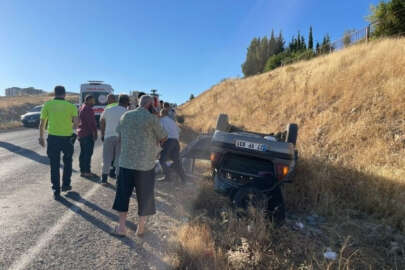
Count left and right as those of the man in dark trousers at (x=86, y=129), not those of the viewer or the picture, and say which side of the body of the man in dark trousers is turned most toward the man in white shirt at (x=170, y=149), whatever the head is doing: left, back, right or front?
front

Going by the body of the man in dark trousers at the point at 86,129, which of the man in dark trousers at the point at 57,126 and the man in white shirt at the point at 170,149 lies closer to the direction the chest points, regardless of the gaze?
the man in white shirt

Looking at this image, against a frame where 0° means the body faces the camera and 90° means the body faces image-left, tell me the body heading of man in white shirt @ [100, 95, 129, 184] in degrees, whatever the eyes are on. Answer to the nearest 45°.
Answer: approximately 225°

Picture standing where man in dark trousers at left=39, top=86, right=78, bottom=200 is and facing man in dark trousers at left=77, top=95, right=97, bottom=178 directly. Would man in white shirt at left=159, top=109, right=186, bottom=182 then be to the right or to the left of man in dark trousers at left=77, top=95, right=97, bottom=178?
right

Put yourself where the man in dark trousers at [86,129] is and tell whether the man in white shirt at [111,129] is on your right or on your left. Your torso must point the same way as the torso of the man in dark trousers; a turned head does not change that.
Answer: on your right

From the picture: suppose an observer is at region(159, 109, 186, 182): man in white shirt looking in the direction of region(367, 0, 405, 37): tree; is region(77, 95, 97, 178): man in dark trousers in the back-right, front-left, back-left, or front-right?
back-left

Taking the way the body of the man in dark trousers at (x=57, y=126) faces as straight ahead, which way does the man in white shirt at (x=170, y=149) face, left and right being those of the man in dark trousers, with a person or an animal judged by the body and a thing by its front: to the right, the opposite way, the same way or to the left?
to the left

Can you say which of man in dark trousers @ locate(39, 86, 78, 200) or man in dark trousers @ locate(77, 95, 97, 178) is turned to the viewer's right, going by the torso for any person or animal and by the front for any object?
man in dark trousers @ locate(77, 95, 97, 178)

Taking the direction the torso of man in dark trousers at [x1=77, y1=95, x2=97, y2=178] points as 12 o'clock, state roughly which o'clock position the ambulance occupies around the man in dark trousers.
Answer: The ambulance is roughly at 9 o'clock from the man in dark trousers.

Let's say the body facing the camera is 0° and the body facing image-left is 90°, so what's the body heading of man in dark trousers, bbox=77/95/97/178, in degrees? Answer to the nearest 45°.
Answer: approximately 270°
